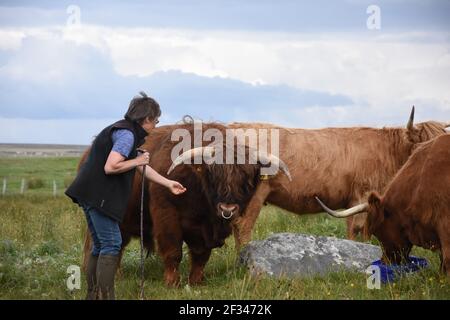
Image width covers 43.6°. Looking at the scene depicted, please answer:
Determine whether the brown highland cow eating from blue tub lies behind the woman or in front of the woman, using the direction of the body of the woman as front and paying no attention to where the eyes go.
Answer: in front

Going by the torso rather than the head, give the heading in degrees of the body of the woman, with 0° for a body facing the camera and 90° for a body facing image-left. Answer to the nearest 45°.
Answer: approximately 270°

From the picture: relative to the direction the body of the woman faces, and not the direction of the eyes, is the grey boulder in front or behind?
in front
